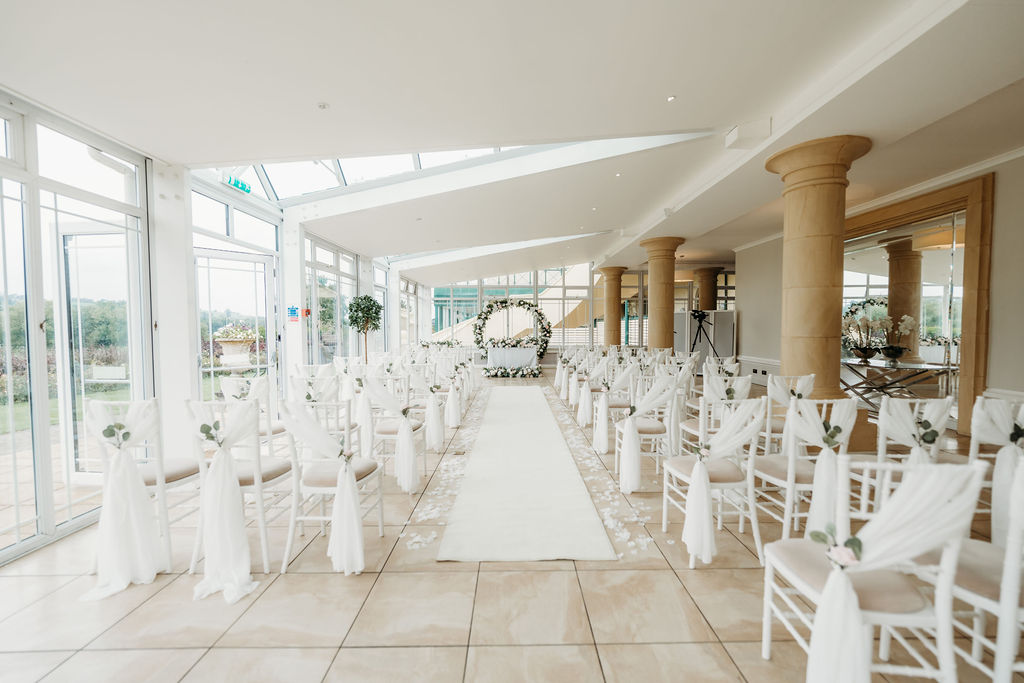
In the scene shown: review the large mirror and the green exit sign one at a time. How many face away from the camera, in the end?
0

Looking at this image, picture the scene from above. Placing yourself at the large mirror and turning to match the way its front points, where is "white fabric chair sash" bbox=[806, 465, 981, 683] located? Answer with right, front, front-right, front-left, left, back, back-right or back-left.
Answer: front-left

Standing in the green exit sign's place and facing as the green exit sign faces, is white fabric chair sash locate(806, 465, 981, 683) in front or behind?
in front

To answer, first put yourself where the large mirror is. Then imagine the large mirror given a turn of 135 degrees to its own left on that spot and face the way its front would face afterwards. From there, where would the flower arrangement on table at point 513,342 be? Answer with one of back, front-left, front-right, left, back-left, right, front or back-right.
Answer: back

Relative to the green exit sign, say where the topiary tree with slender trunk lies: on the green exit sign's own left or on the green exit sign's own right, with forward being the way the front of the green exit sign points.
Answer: on the green exit sign's own left

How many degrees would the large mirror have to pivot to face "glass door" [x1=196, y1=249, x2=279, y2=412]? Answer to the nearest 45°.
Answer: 0° — it already faces it

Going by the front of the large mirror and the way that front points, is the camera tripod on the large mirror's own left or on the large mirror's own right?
on the large mirror's own right

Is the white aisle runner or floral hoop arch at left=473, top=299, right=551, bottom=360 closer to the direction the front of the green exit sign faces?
the white aisle runner

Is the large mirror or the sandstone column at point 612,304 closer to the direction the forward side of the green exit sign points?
the large mirror

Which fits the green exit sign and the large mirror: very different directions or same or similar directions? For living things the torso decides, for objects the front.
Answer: very different directions

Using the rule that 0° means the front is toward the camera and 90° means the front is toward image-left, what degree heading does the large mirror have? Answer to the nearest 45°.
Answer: approximately 45°

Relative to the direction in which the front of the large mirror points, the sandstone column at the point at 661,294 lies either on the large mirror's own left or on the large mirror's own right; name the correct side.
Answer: on the large mirror's own right
